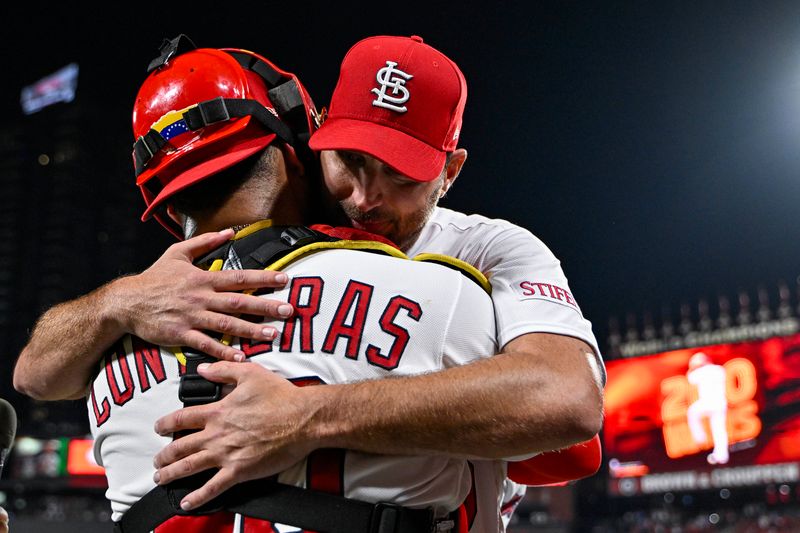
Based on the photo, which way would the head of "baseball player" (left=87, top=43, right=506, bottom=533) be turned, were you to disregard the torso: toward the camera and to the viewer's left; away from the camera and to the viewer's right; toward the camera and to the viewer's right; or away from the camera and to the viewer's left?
away from the camera and to the viewer's right

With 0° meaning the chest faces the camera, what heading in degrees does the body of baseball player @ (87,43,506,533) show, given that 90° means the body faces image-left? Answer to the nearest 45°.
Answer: approximately 180°
